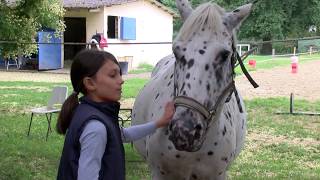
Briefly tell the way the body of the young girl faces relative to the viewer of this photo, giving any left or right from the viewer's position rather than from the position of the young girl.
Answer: facing to the right of the viewer

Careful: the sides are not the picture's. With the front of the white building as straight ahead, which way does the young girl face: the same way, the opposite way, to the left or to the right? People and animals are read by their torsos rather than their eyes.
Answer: to the left

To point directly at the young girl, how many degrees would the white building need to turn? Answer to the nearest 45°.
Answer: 0° — it already faces them

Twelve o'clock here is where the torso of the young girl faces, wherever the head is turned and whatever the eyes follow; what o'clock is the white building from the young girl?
The white building is roughly at 9 o'clock from the young girl.

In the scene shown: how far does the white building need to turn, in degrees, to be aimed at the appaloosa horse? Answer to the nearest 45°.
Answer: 0° — it already faces it

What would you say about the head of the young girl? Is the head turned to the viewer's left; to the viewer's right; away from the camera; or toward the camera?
to the viewer's right

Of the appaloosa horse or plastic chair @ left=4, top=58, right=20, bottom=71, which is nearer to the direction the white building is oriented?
the appaloosa horse

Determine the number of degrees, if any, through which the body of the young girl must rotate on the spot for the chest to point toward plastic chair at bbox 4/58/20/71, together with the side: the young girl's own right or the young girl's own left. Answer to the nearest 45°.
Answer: approximately 90° to the young girl's own left

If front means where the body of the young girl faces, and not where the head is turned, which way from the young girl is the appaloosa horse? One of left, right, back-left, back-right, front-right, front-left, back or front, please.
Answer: front-left

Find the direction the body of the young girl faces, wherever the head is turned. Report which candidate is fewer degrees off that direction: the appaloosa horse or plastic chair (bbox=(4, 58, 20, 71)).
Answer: the appaloosa horse

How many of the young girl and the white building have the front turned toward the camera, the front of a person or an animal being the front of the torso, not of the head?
1

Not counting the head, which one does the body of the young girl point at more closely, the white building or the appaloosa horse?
the appaloosa horse

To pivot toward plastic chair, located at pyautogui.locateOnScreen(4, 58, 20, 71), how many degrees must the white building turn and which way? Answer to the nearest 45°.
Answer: approximately 90° to its right
